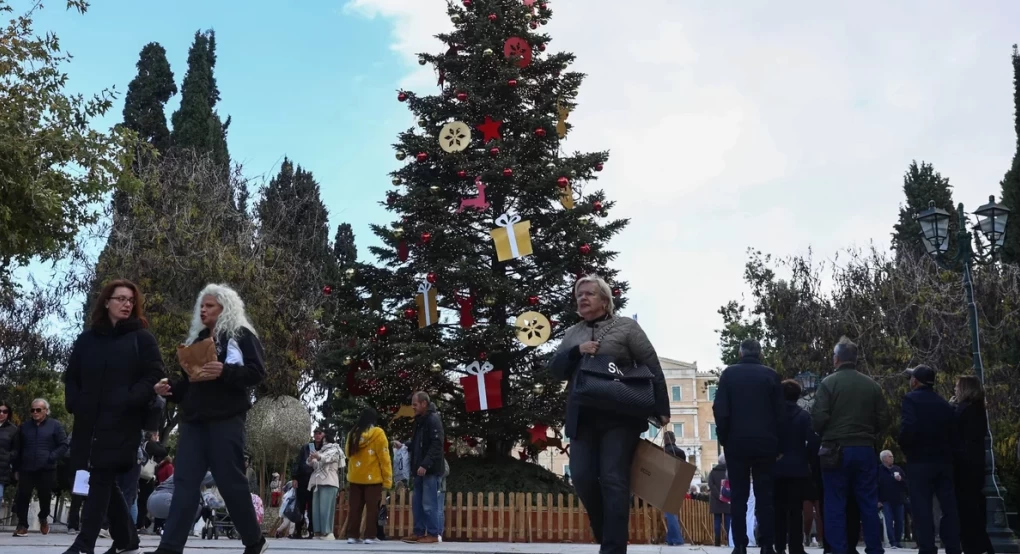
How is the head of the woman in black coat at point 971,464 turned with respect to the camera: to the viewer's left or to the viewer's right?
to the viewer's left

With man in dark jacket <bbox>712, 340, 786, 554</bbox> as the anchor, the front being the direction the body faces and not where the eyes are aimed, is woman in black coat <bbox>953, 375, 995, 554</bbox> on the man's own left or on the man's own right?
on the man's own right

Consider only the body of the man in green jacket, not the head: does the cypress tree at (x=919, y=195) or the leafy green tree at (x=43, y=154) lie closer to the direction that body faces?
the cypress tree

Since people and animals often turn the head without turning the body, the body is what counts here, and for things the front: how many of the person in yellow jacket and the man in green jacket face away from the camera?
2

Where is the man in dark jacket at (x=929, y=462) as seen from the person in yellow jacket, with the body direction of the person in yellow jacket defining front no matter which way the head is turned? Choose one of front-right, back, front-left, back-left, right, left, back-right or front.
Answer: back-right

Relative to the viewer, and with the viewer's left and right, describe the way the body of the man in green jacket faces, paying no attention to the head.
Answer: facing away from the viewer

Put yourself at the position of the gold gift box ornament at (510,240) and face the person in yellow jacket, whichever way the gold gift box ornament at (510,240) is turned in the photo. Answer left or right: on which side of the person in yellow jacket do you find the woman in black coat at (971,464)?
left

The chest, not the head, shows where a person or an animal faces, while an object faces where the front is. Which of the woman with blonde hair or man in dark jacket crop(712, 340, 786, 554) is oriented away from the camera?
the man in dark jacket

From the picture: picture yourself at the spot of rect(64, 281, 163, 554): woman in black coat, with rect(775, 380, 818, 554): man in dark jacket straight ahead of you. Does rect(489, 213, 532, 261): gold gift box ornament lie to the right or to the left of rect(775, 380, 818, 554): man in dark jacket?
left

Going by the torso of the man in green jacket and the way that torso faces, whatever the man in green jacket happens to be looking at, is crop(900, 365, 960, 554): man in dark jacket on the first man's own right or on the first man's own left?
on the first man's own right

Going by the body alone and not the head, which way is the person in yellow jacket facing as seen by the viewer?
away from the camera

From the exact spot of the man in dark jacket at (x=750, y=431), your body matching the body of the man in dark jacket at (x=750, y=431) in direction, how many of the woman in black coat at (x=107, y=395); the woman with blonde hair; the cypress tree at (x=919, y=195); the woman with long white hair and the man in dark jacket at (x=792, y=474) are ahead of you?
2

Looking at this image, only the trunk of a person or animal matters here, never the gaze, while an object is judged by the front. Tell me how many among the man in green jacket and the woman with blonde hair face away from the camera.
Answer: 1

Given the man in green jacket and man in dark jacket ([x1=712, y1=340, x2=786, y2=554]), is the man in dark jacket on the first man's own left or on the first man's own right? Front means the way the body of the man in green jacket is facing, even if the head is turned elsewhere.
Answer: on the first man's own left

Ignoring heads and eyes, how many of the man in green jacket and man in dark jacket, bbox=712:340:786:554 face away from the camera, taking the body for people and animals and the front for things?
2

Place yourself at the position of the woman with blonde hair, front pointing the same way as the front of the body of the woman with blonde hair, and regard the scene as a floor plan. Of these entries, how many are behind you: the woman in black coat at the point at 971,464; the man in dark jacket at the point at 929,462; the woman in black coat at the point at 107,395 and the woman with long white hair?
2
